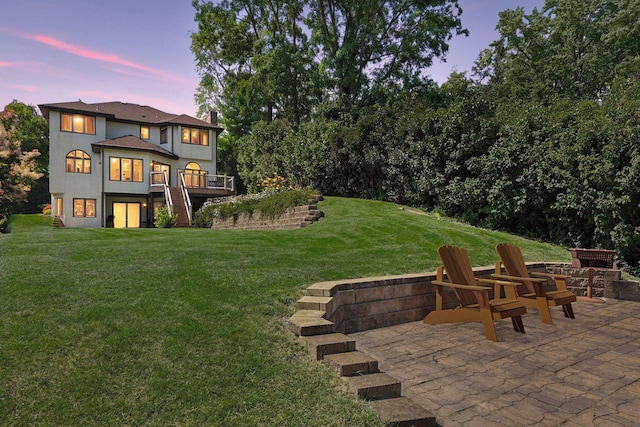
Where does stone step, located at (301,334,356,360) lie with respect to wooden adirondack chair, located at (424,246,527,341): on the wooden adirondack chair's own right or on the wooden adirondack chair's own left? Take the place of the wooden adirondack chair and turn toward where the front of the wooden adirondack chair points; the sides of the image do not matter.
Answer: on the wooden adirondack chair's own right

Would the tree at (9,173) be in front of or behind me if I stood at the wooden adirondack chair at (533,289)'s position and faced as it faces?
behind

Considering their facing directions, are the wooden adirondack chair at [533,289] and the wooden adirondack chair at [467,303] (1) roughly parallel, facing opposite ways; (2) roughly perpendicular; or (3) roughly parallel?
roughly parallel

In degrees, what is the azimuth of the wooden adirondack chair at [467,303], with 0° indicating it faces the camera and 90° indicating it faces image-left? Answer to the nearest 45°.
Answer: approximately 315°

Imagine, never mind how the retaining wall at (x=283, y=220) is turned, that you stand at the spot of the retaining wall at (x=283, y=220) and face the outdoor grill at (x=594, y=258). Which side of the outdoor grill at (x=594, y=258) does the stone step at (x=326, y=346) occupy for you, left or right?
right

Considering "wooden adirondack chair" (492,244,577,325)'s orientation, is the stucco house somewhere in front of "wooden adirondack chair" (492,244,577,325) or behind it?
behind

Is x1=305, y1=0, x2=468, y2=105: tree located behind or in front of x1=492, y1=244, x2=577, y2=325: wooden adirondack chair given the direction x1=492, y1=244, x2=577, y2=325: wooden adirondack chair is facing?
behind

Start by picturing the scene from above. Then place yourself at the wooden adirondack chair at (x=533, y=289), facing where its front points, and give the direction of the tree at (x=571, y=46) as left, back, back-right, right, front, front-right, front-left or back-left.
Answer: back-left

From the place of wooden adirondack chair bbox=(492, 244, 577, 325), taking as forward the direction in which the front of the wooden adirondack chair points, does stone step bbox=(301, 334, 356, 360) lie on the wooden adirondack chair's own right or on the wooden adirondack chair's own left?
on the wooden adirondack chair's own right

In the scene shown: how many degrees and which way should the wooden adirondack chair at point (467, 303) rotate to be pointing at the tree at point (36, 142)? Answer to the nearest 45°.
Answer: approximately 180°
